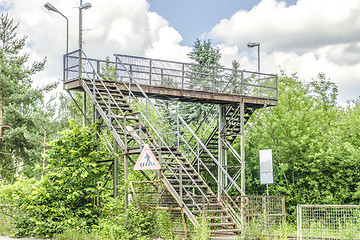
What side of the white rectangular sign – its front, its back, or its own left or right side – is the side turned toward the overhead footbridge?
right

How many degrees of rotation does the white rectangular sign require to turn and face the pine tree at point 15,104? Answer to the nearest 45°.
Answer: approximately 135° to its right

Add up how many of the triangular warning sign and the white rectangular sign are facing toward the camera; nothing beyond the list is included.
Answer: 2

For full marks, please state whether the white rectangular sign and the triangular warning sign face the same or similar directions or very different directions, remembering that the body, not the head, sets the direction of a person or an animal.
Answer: same or similar directions

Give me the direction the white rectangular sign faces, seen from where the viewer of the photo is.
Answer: facing the viewer

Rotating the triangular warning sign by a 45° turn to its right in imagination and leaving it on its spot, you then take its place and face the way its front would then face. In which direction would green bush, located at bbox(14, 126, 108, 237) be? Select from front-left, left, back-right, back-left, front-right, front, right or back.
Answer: right

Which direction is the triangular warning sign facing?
toward the camera
